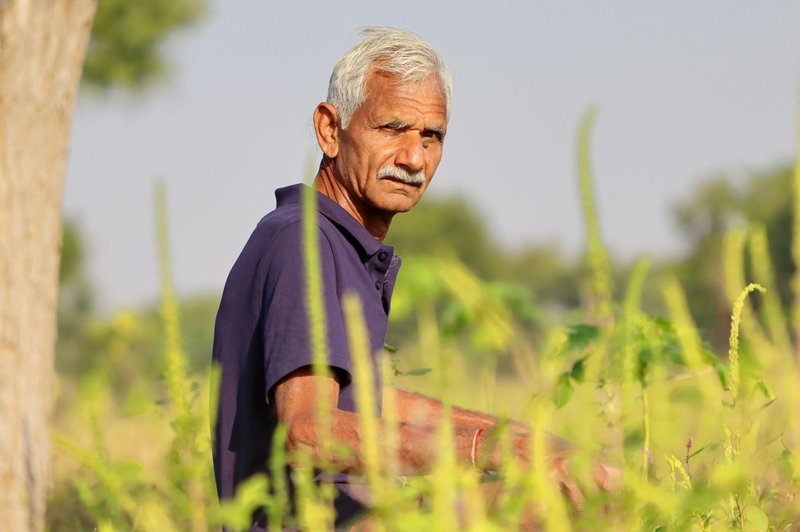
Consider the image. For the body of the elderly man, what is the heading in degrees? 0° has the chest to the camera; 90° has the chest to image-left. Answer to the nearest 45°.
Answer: approximately 270°

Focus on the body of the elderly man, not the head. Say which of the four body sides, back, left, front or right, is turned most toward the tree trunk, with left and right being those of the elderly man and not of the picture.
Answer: back
